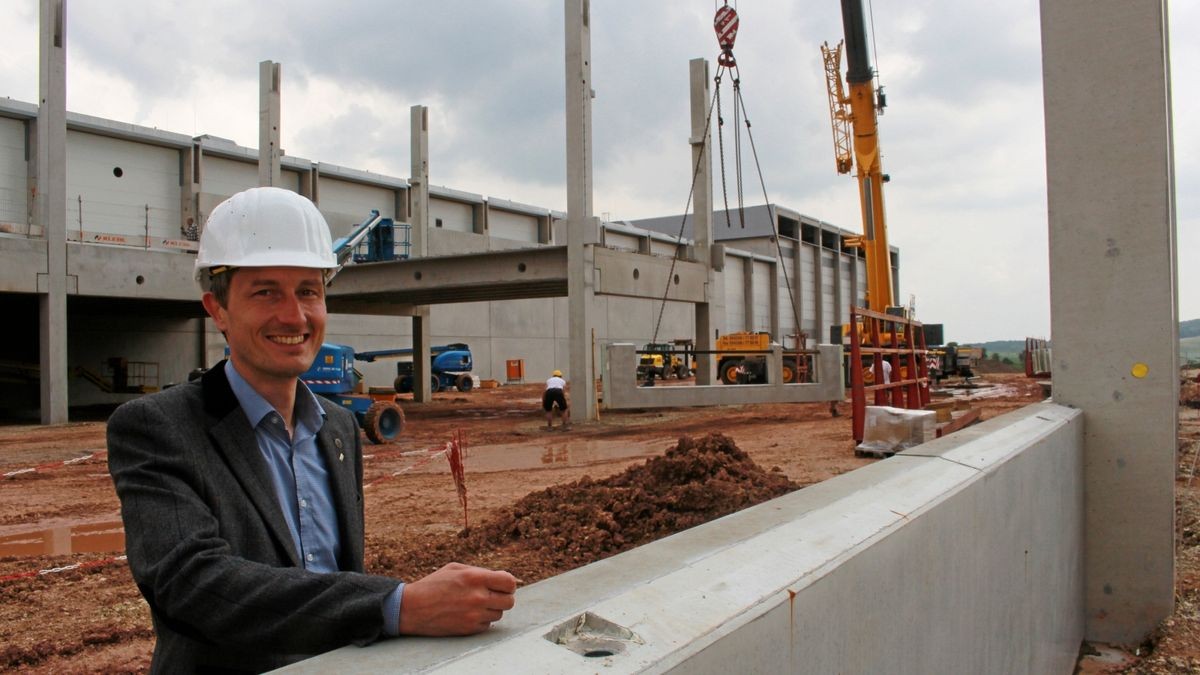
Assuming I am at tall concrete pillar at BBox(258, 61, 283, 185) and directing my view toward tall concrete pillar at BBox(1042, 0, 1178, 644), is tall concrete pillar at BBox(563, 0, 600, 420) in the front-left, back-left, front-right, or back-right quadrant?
front-left

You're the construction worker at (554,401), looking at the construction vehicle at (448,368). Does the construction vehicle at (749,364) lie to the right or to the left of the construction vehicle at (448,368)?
right

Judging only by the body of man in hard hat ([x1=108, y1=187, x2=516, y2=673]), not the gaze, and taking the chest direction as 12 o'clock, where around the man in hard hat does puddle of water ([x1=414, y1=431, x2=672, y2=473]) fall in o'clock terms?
The puddle of water is roughly at 8 o'clock from the man in hard hat.

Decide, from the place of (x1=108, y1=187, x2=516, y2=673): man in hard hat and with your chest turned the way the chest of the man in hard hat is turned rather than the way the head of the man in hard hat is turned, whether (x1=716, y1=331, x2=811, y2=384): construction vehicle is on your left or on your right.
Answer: on your left

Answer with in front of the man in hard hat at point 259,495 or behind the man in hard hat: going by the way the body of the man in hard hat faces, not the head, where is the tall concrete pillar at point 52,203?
behind

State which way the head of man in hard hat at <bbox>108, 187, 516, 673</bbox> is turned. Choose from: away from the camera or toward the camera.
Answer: toward the camera

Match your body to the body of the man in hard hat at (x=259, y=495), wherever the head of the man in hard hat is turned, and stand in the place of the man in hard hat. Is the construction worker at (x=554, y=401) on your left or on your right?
on your left

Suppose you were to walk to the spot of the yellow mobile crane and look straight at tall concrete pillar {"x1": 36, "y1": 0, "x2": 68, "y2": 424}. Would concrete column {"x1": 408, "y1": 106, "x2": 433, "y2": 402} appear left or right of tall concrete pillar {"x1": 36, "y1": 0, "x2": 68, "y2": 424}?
right

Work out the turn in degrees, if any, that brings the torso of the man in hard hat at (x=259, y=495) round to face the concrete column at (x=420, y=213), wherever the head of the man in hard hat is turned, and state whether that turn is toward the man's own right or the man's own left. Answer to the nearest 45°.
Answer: approximately 135° to the man's own left

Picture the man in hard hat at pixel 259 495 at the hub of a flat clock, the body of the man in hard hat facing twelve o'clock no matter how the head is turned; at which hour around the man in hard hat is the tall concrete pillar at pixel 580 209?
The tall concrete pillar is roughly at 8 o'clock from the man in hard hat.

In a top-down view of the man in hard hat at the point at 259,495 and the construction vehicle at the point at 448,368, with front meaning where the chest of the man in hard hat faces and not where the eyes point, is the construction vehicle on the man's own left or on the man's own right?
on the man's own left

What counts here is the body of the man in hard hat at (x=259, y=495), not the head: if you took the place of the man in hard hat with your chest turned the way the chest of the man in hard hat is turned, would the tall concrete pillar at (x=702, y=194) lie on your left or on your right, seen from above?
on your left

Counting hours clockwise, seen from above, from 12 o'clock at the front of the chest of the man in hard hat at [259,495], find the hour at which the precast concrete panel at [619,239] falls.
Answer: The precast concrete panel is roughly at 8 o'clock from the man in hard hat.

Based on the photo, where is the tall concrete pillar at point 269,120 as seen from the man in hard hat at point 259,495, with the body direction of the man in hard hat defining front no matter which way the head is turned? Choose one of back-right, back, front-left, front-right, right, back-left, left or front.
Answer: back-left
